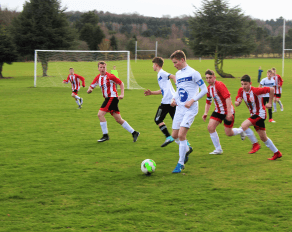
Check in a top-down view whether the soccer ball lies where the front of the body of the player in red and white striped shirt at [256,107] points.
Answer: yes

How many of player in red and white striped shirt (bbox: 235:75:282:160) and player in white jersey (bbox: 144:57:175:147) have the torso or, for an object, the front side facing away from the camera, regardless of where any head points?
0

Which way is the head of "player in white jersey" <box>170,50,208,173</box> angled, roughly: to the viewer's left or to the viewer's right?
to the viewer's left

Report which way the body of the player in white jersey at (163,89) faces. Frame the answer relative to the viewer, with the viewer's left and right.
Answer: facing to the left of the viewer

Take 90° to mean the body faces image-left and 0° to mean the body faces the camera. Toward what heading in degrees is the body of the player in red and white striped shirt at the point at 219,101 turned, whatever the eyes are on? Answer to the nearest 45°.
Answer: approximately 45°

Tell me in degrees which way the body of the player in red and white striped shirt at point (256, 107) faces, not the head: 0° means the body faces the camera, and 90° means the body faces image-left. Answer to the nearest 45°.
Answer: approximately 45°

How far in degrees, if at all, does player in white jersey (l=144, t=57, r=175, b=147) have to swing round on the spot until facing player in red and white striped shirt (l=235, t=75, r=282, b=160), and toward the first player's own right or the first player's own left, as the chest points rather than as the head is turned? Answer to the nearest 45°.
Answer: approximately 135° to the first player's own left

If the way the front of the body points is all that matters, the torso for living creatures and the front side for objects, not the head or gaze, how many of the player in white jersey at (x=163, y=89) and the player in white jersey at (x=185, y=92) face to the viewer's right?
0

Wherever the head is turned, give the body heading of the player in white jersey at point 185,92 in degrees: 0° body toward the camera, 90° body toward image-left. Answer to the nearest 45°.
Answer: approximately 45°
